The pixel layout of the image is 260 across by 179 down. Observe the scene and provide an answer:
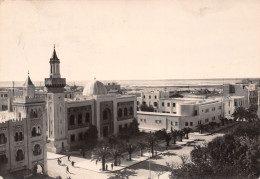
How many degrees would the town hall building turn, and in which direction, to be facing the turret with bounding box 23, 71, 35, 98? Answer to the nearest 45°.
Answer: approximately 90° to its right

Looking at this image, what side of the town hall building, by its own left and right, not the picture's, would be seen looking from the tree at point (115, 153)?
front

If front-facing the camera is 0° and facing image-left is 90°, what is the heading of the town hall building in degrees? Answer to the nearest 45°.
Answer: approximately 315°

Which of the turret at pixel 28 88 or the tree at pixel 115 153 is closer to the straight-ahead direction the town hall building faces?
the tree
